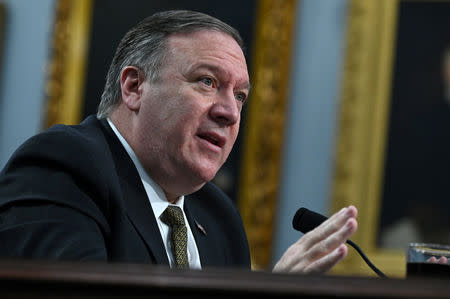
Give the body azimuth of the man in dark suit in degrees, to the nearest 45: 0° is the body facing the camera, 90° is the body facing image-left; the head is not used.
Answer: approximately 315°
